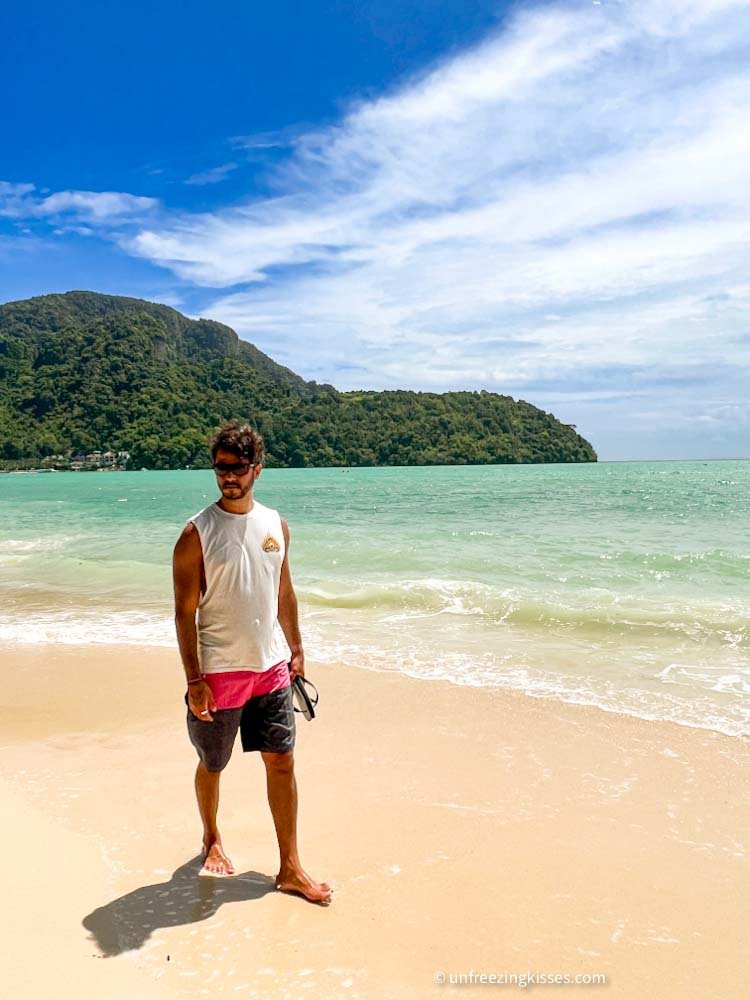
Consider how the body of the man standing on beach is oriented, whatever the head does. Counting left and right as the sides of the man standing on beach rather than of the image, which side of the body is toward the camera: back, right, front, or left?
front
